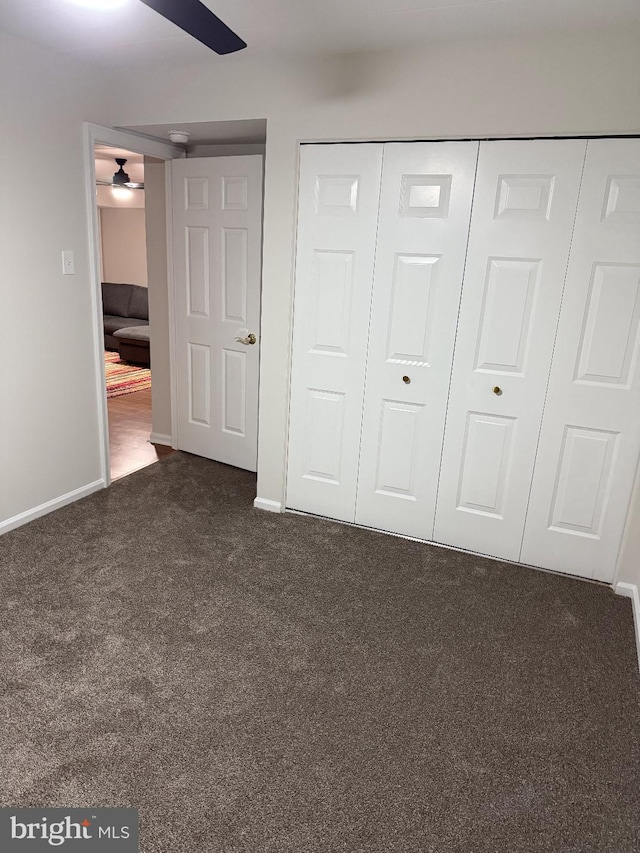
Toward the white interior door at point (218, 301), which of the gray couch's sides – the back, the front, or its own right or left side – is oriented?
front

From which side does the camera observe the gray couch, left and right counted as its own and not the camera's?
front

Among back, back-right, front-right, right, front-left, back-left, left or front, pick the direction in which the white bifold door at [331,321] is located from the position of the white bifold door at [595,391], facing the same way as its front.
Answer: right

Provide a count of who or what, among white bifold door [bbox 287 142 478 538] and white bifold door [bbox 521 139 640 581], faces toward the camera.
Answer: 2

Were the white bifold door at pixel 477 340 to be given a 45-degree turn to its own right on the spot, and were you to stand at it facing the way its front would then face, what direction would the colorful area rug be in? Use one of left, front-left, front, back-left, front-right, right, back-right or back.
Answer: right

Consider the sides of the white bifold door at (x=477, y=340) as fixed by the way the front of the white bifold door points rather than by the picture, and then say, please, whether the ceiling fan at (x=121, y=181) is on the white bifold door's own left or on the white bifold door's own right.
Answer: on the white bifold door's own right

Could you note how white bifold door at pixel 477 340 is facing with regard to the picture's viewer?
facing the viewer

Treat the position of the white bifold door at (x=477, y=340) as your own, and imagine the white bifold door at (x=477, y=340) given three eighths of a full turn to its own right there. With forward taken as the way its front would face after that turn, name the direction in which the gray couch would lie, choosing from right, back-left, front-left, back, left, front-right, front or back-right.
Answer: front

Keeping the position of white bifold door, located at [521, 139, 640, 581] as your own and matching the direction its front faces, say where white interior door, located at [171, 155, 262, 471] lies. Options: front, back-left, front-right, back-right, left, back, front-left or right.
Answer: right
